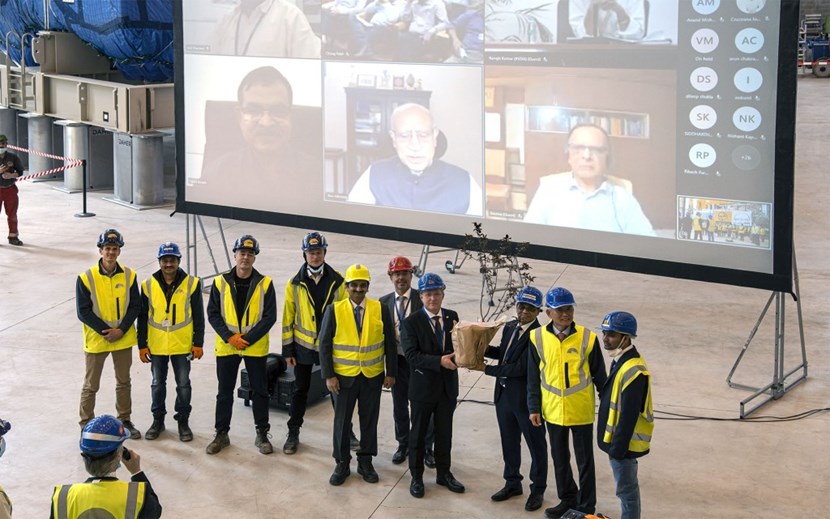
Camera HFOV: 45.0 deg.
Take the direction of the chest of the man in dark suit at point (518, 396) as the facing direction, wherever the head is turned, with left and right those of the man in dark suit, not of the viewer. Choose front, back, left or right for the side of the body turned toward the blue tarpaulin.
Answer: right

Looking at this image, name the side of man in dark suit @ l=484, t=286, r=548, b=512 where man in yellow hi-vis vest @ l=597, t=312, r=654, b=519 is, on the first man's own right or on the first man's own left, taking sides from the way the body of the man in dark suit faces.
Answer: on the first man's own left

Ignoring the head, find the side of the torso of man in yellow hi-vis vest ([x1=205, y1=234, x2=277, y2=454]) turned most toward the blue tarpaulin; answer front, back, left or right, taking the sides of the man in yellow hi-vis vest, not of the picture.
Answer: back

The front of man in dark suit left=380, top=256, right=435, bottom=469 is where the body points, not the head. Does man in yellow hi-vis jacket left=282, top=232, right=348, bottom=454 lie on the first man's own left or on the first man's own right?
on the first man's own right

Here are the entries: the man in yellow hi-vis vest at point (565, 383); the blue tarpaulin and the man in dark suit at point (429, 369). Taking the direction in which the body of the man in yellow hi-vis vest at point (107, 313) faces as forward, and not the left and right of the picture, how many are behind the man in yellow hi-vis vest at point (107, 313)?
1

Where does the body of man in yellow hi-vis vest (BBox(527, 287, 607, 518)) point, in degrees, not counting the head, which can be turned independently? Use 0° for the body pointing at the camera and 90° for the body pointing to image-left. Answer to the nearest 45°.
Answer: approximately 0°

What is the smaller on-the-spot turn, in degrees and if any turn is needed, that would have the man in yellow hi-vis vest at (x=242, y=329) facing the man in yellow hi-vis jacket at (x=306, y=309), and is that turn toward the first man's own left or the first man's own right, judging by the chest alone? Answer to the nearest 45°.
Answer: approximately 90° to the first man's own left
